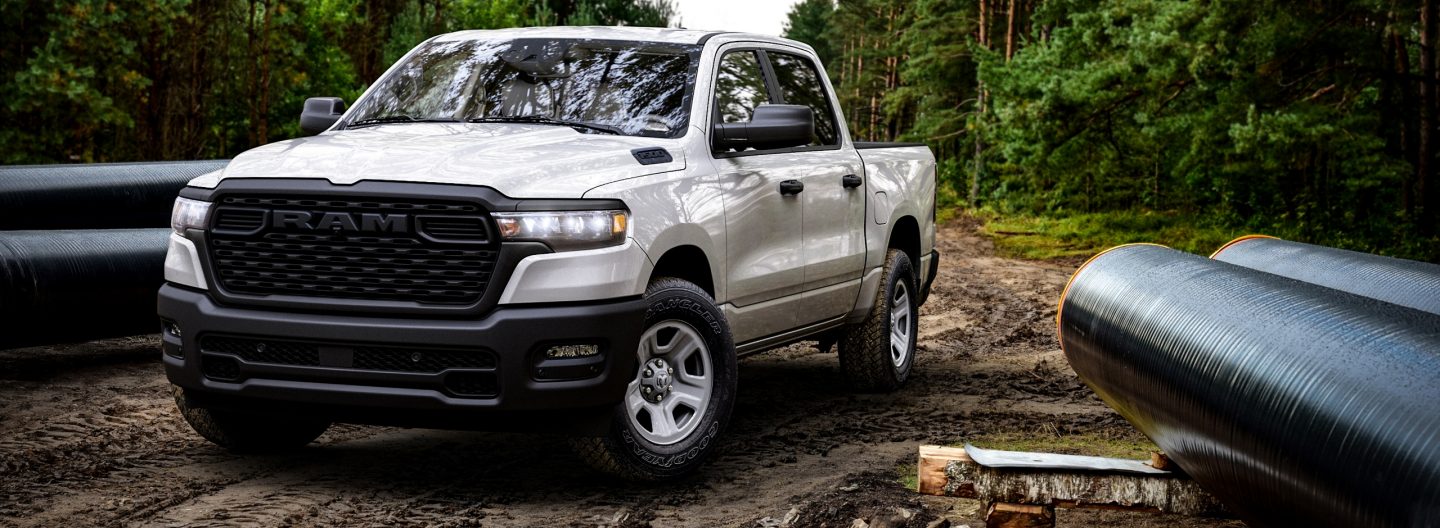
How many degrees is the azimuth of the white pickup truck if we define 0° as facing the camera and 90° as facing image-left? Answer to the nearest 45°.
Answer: approximately 45°

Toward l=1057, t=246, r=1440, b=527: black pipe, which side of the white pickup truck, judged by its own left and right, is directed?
left

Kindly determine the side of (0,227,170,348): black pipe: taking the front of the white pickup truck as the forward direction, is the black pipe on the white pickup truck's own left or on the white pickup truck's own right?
on the white pickup truck's own right

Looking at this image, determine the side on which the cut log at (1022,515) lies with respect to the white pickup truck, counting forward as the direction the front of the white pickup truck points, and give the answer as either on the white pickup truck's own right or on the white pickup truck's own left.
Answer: on the white pickup truck's own left

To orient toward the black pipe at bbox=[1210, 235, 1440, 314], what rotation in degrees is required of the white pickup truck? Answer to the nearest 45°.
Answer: approximately 135° to its left

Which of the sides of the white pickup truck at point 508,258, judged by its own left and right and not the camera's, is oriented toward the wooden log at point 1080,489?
left

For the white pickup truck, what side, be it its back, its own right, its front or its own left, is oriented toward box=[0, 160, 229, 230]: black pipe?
right

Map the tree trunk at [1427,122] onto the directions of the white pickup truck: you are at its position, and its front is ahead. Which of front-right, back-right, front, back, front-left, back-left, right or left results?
back
